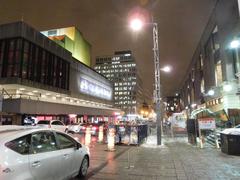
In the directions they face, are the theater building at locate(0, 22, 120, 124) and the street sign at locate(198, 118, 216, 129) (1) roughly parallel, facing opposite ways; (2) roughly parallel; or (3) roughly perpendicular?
roughly perpendicular

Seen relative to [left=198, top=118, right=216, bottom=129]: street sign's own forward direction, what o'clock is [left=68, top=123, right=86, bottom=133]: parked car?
The parked car is roughly at 4 o'clock from the street sign.

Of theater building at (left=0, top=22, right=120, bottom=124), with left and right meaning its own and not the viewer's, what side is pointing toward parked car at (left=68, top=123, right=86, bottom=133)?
front

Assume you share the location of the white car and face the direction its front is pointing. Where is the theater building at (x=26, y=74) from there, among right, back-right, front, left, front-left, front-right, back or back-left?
front-left

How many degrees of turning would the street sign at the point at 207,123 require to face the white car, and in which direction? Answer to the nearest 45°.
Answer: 0° — it already faces it

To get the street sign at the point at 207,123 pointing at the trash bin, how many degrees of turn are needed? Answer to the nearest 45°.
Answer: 0° — it already faces it

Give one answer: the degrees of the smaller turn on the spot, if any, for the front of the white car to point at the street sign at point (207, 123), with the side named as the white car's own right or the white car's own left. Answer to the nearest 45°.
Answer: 0° — it already faces it

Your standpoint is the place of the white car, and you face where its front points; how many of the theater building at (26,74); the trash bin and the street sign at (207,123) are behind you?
0

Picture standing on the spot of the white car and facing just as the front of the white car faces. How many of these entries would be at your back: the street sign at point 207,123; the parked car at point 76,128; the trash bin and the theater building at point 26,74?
0

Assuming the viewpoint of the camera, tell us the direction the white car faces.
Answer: facing away from the viewer and to the right of the viewer

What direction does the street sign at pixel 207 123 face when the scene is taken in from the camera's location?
facing the viewer

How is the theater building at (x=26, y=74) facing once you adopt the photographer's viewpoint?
facing the viewer and to the right of the viewer

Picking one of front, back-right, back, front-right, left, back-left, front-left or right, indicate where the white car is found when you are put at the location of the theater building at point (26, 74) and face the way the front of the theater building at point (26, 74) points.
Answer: front-right

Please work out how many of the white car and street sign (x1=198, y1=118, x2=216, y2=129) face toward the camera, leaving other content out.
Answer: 1

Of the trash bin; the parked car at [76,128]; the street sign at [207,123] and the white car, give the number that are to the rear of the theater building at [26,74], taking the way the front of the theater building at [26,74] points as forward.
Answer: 0

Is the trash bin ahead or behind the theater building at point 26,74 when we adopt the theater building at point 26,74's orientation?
ahead

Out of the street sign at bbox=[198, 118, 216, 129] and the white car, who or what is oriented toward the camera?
the street sign

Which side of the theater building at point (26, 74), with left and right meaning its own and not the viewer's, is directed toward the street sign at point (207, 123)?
front

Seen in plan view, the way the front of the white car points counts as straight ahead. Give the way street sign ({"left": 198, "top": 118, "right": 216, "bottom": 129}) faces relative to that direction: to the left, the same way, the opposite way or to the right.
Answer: the opposite way
